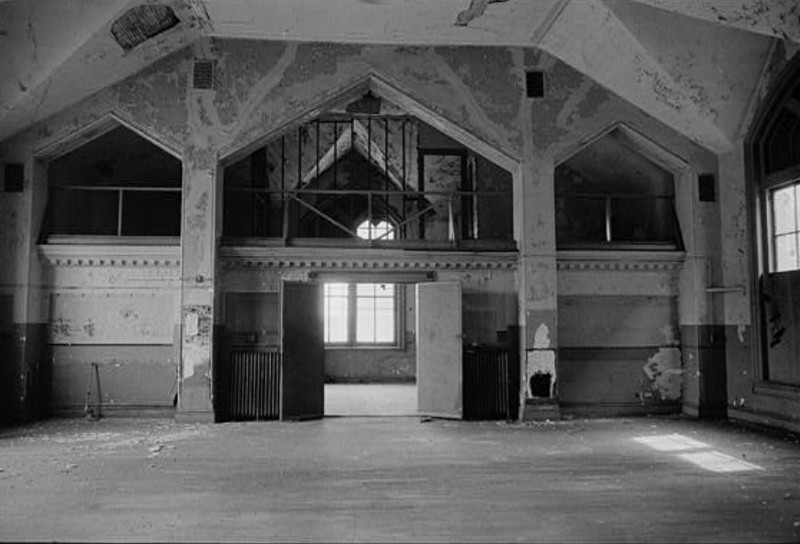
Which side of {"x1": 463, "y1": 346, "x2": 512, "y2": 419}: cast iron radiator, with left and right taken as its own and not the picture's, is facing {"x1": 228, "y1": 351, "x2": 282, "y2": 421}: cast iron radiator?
right

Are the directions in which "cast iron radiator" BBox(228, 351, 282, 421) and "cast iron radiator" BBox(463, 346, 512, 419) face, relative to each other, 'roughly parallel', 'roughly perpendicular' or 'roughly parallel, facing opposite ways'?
roughly parallel

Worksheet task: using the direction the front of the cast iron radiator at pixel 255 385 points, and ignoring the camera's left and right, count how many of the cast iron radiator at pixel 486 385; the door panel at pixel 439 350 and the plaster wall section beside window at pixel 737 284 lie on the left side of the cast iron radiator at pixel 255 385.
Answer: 3

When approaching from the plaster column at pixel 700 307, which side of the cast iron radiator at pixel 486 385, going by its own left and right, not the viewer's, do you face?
left

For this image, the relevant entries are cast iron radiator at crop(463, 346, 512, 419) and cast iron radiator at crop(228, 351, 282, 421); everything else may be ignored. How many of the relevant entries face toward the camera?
2

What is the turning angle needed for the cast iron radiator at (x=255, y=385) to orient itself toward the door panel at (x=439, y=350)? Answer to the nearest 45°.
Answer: approximately 90° to its left

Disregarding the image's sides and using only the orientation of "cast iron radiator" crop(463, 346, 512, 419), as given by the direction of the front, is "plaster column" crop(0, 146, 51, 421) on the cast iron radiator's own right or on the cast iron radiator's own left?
on the cast iron radiator's own right

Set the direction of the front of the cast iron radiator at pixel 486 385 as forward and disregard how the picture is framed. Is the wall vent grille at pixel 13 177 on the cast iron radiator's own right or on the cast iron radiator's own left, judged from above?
on the cast iron radiator's own right

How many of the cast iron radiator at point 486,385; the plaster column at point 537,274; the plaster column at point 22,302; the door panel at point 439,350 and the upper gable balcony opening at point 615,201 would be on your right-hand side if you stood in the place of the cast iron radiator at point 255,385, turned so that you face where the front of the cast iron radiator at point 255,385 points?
1

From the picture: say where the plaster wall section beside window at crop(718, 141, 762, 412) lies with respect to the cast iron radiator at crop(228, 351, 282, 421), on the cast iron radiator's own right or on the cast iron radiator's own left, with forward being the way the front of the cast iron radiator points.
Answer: on the cast iron radiator's own left

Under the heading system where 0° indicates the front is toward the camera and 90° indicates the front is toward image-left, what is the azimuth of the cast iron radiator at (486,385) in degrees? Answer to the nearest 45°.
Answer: approximately 0°

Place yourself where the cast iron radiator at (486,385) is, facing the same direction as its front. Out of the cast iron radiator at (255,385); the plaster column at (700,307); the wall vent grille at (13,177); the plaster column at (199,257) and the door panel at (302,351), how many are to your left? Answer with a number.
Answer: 1

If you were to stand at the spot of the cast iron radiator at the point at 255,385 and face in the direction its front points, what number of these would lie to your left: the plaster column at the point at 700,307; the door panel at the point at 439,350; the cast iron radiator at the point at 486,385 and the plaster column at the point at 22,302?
3

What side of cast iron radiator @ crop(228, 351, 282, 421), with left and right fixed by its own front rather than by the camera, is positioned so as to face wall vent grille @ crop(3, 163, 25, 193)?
right

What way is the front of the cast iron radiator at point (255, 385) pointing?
toward the camera

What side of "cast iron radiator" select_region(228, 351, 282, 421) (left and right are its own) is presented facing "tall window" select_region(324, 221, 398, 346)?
back
